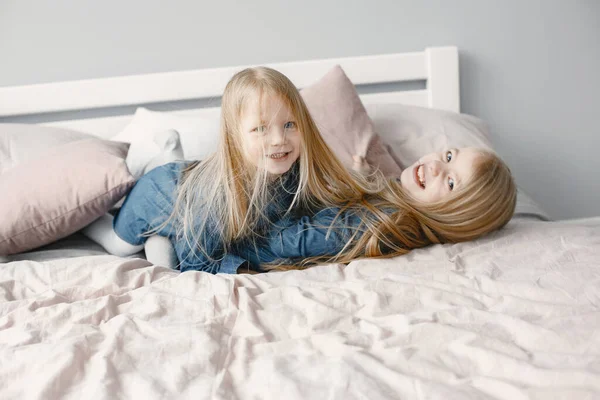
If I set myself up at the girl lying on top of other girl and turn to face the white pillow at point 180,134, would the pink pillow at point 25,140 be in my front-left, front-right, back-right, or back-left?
front-left

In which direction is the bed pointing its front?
toward the camera
